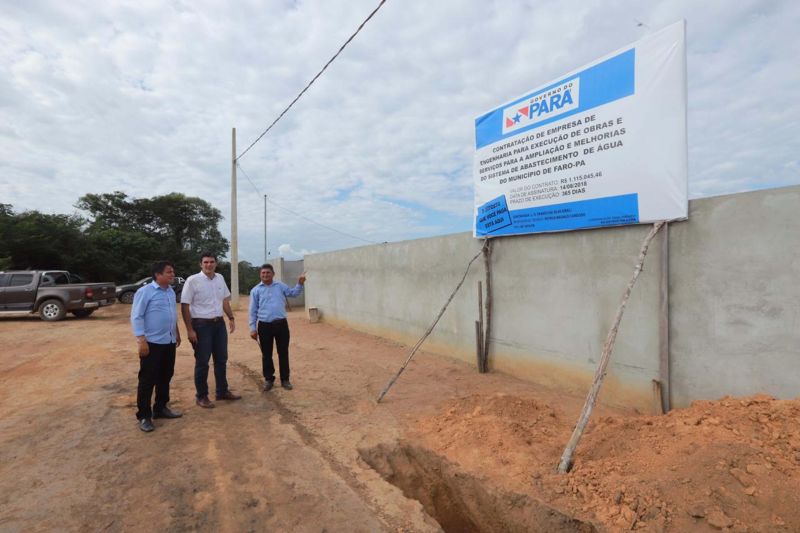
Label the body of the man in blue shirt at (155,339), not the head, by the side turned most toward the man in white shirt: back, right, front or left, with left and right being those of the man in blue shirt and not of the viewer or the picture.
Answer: left

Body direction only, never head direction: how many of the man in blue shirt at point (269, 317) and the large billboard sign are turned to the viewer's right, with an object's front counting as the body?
0

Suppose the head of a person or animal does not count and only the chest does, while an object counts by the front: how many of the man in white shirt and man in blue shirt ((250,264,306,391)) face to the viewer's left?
0

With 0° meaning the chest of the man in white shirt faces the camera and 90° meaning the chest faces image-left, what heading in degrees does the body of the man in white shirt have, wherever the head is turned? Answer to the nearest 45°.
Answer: approximately 315°

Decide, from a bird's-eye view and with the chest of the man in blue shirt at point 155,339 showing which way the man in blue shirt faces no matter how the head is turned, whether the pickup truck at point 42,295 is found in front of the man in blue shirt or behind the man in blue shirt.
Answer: behind

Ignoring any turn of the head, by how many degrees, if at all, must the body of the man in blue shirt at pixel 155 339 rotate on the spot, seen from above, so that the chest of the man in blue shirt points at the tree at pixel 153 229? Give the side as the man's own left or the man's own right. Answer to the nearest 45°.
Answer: approximately 135° to the man's own left

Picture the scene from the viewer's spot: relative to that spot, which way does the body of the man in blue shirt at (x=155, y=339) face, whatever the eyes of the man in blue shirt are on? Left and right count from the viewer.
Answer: facing the viewer and to the right of the viewer

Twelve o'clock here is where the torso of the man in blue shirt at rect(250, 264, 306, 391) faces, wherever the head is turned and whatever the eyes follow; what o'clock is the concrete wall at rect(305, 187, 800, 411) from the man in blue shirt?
The concrete wall is roughly at 10 o'clock from the man in blue shirt.

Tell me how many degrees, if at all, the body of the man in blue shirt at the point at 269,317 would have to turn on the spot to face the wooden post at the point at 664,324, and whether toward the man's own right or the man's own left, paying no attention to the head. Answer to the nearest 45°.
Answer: approximately 45° to the man's own left

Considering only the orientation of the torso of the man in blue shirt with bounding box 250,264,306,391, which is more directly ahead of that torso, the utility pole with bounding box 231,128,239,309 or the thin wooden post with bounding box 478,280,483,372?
the thin wooden post

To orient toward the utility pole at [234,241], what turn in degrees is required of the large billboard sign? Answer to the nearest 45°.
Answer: approximately 90° to its right
